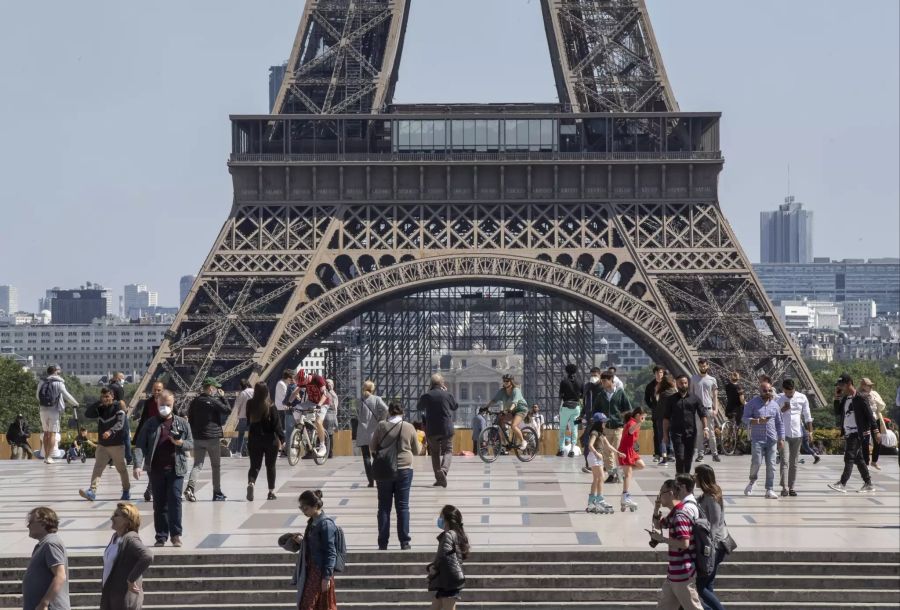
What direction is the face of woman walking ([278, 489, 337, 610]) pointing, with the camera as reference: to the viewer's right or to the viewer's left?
to the viewer's left

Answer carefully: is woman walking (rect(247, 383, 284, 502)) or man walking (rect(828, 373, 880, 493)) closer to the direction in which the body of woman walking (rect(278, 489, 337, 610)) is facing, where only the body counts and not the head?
the woman walking

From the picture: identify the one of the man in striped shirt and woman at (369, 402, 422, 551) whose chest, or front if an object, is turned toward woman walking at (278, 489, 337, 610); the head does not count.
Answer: the man in striped shirt

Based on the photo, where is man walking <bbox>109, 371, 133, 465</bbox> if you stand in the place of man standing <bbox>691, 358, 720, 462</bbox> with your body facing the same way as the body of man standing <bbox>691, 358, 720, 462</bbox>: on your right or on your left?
on your right

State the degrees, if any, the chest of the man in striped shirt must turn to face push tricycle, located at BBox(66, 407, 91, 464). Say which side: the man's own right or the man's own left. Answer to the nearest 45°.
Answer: approximately 45° to the man's own right

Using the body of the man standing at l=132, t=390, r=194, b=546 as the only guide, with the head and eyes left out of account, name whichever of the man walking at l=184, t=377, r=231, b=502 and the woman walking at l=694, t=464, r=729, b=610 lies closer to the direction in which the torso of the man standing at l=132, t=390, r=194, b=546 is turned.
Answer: the woman walking

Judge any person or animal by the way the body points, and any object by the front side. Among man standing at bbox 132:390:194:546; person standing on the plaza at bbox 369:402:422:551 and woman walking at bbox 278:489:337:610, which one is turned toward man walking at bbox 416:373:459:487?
person standing on the plaza at bbox 369:402:422:551

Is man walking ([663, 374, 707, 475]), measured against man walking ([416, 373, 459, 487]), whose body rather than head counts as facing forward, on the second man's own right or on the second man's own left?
on the second man's own right
